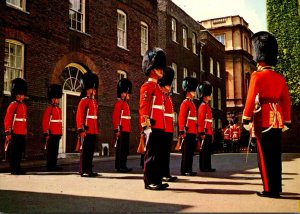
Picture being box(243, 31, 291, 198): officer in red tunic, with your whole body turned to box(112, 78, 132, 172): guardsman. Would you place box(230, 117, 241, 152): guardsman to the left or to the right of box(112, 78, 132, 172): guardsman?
right

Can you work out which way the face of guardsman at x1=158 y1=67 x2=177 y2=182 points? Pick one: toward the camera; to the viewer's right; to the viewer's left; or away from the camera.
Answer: to the viewer's right

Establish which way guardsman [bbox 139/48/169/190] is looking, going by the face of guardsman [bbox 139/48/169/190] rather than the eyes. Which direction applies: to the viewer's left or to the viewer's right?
to the viewer's right

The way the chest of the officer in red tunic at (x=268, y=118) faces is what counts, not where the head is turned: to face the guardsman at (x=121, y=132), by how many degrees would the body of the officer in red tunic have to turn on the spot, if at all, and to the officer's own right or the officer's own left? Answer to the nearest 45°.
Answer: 0° — they already face them

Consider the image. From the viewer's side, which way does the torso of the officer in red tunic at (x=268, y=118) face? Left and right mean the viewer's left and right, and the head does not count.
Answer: facing away from the viewer and to the left of the viewer
